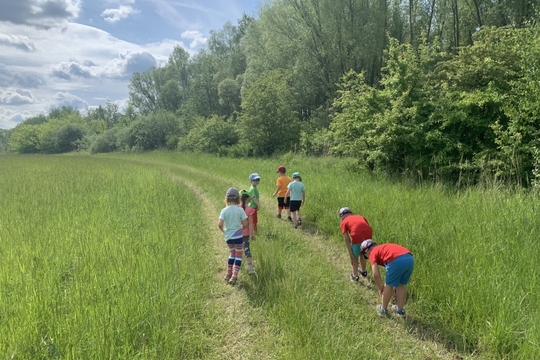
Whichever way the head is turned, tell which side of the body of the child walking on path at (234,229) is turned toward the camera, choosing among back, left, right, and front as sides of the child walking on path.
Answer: back

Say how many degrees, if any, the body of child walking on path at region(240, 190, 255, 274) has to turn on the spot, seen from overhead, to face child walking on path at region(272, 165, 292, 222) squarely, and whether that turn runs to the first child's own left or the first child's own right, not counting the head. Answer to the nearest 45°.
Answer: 0° — they already face them

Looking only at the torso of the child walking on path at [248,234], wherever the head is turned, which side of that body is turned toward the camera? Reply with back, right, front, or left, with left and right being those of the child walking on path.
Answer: back

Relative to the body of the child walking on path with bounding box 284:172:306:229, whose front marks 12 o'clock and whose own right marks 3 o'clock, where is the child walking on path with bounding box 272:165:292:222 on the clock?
the child walking on path with bounding box 272:165:292:222 is roughly at 11 o'clock from the child walking on path with bounding box 284:172:306:229.

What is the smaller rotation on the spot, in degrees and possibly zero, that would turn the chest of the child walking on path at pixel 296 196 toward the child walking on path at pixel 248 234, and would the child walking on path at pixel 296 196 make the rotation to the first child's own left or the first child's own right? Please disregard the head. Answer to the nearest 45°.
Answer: approximately 180°

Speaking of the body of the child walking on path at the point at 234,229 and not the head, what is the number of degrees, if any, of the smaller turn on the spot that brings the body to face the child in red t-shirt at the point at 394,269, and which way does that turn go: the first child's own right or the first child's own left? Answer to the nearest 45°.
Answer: approximately 135° to the first child's own right

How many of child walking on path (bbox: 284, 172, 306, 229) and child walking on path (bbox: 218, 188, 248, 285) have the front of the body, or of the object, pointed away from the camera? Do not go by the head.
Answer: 2

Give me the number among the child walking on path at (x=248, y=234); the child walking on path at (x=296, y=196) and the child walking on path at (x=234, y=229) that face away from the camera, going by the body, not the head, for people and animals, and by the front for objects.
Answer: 3

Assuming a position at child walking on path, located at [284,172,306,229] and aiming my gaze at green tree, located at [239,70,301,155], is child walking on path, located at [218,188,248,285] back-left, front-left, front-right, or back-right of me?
back-left

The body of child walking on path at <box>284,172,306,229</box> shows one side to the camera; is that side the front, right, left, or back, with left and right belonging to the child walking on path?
back

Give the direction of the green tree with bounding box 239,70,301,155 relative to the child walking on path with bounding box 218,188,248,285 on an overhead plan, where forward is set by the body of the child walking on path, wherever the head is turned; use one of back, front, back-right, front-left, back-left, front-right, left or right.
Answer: front
